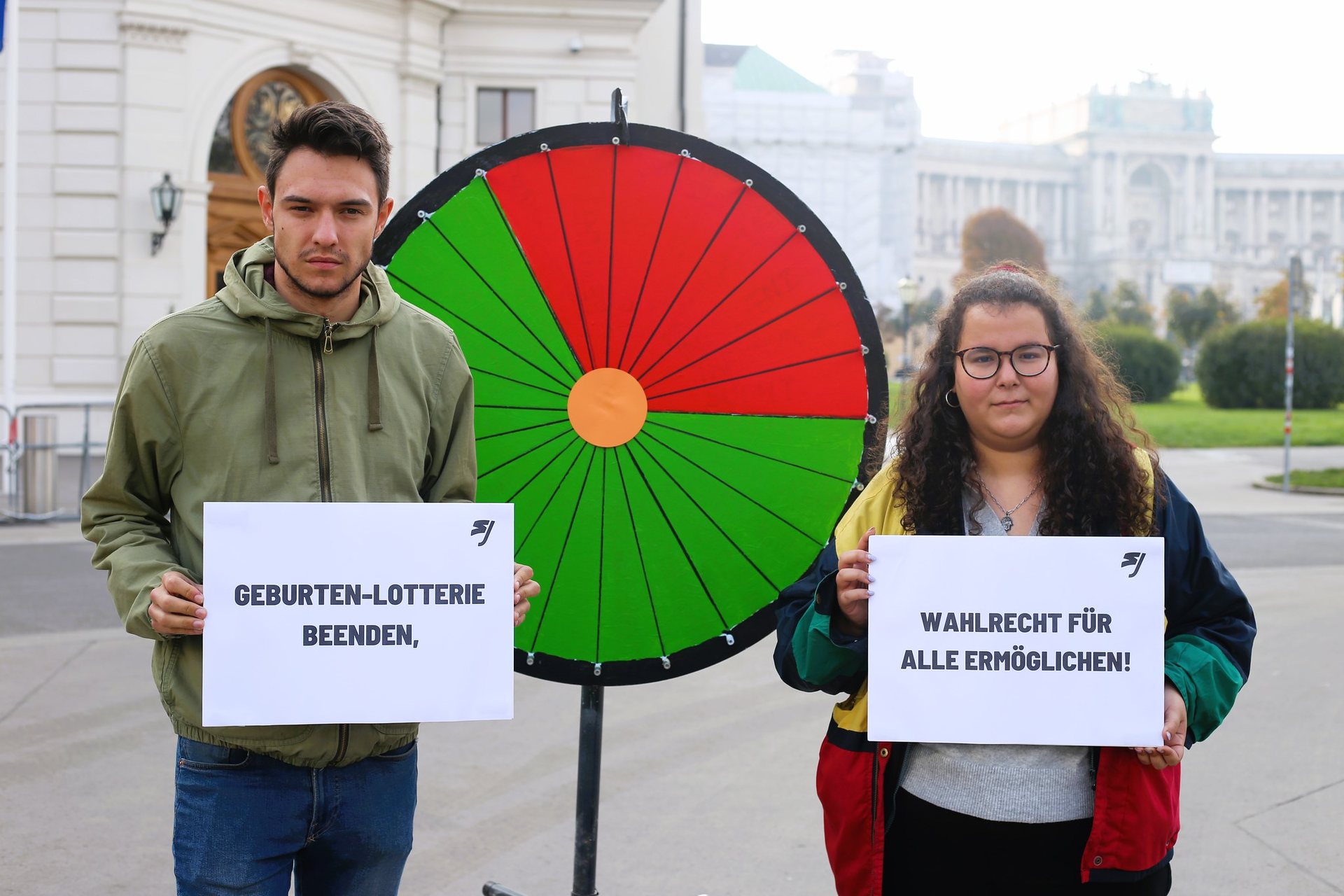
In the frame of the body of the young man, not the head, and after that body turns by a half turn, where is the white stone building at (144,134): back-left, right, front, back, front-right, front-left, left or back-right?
front

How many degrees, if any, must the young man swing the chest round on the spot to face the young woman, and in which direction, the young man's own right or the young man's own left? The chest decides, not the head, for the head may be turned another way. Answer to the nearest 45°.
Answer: approximately 90° to the young man's own left

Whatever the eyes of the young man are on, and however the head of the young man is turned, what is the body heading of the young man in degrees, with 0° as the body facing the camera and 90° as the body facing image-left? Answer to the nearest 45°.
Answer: approximately 0°

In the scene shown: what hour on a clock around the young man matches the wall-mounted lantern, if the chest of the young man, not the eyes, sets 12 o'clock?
The wall-mounted lantern is roughly at 6 o'clock from the young man.

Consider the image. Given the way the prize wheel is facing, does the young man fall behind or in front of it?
in front

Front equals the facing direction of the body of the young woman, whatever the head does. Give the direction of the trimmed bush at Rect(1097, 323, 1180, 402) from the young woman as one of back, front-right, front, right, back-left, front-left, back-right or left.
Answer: back

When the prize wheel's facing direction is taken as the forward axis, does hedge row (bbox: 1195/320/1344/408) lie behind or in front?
behind

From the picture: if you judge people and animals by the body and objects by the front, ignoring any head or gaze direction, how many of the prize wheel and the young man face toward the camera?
2

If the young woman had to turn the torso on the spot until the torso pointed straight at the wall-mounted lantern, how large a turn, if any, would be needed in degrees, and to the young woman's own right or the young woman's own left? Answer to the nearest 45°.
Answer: approximately 135° to the young woman's own right

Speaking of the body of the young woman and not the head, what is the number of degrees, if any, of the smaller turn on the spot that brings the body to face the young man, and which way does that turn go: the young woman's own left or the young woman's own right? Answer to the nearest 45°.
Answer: approximately 90° to the young woman's own right
